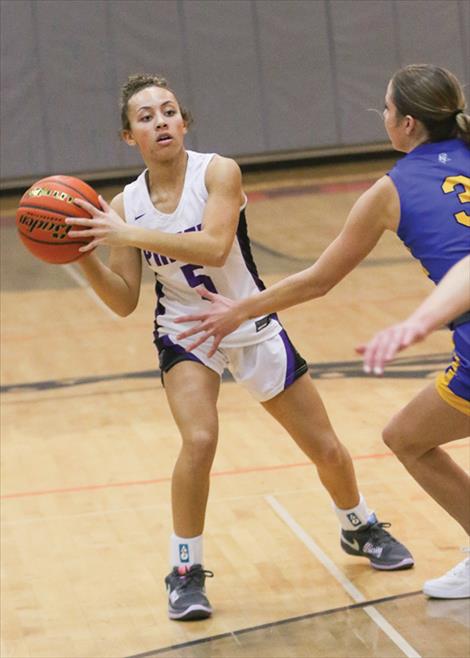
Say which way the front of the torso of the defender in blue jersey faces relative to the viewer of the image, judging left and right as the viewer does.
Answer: facing away from the viewer and to the left of the viewer

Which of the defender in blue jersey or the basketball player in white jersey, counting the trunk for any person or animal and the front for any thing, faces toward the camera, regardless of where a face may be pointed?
the basketball player in white jersey

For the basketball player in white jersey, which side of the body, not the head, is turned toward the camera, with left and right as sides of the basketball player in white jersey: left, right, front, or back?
front

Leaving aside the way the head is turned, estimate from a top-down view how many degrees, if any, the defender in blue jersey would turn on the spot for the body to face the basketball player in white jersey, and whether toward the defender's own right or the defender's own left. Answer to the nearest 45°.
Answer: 0° — they already face them

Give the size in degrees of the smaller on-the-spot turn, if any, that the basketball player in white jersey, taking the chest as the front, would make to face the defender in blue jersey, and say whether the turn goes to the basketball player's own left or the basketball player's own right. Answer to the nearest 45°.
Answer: approximately 45° to the basketball player's own left

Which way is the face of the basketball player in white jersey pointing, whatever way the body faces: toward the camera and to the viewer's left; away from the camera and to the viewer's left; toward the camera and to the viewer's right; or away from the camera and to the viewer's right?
toward the camera and to the viewer's right

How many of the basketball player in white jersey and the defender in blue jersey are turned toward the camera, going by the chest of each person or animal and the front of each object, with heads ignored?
1
